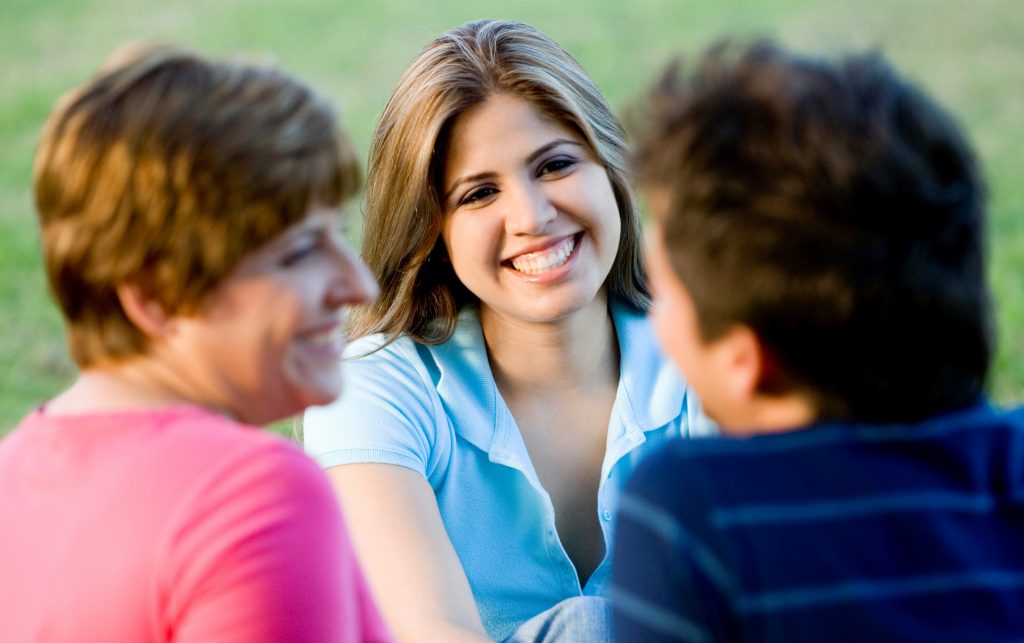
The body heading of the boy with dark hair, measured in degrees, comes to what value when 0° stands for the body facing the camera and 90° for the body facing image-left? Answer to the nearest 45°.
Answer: approximately 135°

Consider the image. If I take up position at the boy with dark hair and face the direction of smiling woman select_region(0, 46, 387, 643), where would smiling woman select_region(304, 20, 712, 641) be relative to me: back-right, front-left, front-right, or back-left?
front-right

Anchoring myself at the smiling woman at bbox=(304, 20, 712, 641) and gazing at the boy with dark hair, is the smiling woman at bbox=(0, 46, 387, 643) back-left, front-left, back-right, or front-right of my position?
front-right

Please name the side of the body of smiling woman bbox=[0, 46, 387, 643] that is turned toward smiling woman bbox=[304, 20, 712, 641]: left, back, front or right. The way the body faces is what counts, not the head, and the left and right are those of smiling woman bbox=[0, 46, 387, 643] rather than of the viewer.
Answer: front

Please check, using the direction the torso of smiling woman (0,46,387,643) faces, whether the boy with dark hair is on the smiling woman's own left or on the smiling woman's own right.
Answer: on the smiling woman's own right

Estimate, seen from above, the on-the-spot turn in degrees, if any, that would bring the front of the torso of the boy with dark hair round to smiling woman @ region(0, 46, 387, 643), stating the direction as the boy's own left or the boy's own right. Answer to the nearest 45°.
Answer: approximately 45° to the boy's own left

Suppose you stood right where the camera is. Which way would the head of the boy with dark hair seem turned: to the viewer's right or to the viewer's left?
to the viewer's left

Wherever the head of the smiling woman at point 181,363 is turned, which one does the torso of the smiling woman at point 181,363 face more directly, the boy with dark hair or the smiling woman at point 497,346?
the smiling woman

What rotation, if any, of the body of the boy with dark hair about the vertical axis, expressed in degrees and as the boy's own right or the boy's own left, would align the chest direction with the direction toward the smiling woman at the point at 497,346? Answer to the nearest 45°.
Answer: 0° — they already face them

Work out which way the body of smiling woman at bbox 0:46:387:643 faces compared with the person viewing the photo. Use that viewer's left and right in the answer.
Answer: facing away from the viewer and to the right of the viewer

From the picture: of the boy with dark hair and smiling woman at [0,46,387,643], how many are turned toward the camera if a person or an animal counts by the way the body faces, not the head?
0
